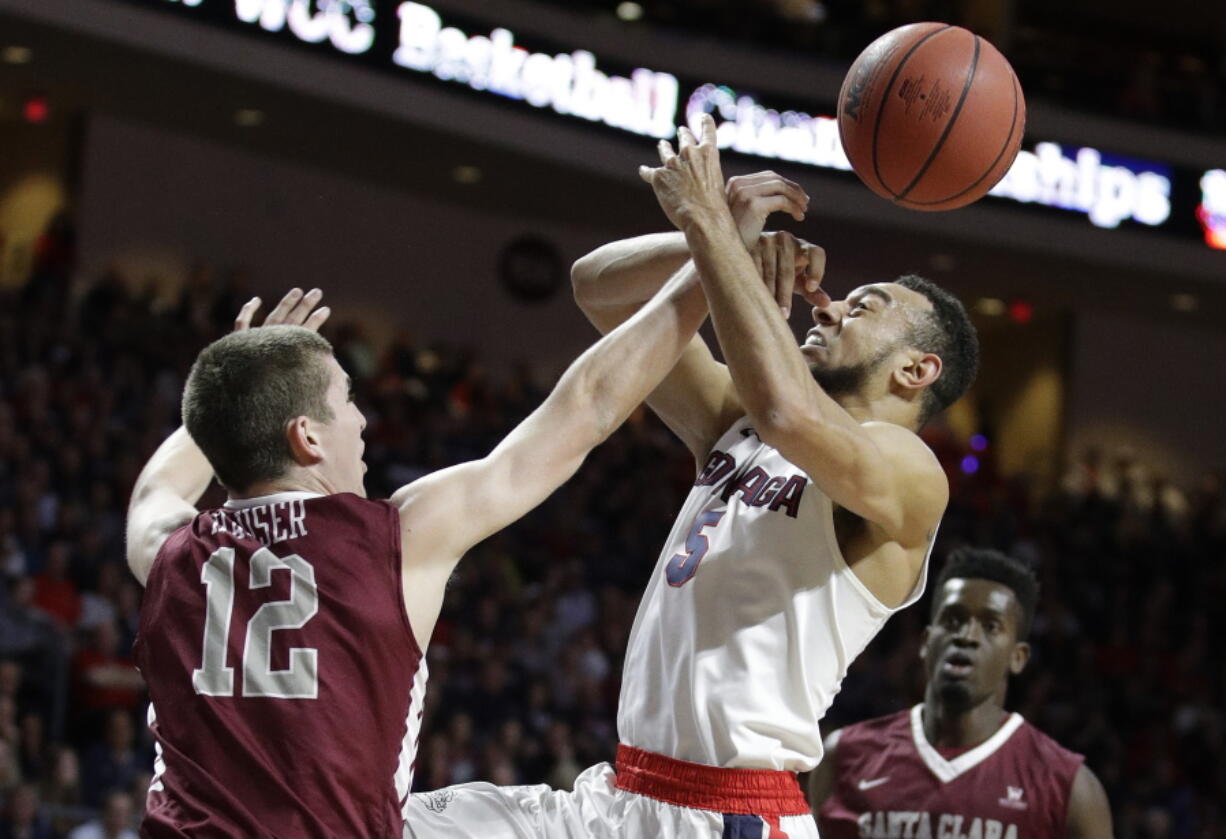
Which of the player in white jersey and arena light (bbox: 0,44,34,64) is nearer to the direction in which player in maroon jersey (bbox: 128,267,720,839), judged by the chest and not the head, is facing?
the player in white jersey

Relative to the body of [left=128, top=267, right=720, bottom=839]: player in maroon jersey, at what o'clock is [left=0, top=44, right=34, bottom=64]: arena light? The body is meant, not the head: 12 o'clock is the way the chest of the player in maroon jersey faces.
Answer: The arena light is roughly at 10 o'clock from the player in maroon jersey.

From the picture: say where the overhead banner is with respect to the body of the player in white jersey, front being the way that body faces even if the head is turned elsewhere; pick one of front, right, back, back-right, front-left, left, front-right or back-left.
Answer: back-right

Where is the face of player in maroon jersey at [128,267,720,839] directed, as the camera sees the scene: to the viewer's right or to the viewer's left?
to the viewer's right

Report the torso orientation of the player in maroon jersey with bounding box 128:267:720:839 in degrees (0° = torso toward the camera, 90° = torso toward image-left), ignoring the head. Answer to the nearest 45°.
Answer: approximately 225°

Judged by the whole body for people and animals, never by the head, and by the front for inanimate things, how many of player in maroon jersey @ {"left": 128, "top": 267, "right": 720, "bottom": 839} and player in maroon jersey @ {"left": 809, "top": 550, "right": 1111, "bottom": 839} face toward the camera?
1

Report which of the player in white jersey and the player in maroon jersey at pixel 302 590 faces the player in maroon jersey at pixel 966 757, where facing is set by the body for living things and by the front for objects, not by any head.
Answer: the player in maroon jersey at pixel 302 590

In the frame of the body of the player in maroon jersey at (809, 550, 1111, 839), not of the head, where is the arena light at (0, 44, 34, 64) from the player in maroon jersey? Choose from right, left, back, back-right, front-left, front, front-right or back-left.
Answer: back-right

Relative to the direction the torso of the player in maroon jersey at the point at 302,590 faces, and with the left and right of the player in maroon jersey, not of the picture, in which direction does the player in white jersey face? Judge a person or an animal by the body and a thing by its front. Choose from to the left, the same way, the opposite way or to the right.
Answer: the opposite way

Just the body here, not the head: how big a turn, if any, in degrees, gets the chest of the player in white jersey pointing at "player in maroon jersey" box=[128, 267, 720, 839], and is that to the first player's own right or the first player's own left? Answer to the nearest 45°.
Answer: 0° — they already face them

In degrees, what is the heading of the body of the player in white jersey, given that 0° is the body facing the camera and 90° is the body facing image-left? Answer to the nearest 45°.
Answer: approximately 45°

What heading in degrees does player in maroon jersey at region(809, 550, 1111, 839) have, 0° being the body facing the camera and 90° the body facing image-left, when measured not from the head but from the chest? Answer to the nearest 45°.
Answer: approximately 0°
